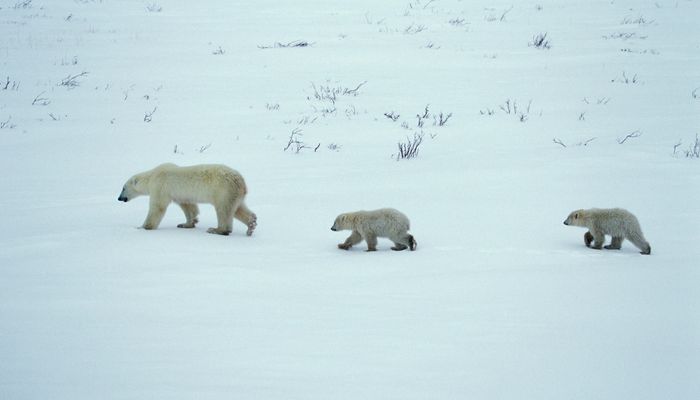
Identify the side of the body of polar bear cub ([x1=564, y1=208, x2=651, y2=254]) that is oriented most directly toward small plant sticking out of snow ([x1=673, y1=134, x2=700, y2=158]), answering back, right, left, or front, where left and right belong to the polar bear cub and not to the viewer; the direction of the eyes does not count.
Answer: right

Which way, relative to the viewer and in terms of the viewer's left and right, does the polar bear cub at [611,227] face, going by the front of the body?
facing to the left of the viewer

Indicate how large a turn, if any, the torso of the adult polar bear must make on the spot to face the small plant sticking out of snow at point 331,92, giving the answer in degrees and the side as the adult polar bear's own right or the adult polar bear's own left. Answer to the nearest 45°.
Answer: approximately 90° to the adult polar bear's own right

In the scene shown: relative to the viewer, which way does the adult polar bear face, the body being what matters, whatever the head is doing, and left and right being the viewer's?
facing to the left of the viewer

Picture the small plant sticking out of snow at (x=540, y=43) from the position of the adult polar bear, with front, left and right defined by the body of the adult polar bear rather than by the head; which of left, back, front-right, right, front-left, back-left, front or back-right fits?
back-right

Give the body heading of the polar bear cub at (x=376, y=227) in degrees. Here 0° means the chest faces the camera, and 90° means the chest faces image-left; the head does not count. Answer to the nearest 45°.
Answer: approximately 90°

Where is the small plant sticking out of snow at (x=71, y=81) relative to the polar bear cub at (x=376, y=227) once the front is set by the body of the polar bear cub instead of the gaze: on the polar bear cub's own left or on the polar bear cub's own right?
on the polar bear cub's own right

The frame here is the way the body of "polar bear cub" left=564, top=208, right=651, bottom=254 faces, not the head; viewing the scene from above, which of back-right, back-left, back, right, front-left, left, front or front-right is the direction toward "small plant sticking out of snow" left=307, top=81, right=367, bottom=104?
front-right

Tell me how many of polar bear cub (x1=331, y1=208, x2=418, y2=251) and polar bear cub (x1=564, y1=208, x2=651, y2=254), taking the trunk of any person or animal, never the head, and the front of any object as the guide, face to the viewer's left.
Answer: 2
